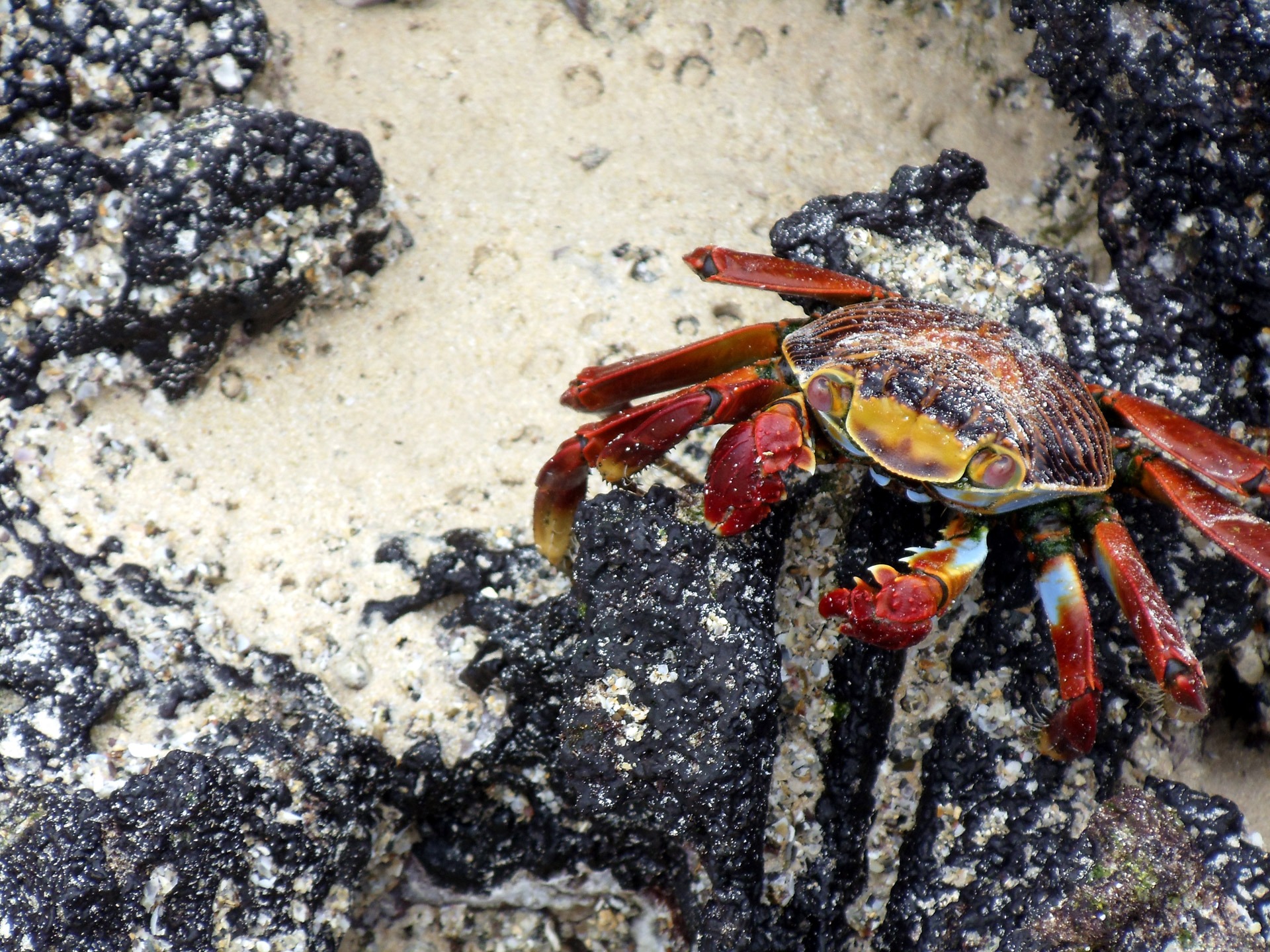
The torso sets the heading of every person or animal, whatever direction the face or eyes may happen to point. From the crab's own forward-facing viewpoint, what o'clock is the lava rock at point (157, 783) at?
The lava rock is roughly at 12 o'clock from the crab.

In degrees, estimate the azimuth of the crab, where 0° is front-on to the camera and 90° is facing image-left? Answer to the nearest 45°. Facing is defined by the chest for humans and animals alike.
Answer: approximately 45°

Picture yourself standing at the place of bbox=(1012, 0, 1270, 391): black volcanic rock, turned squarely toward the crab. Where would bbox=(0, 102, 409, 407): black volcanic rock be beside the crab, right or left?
right

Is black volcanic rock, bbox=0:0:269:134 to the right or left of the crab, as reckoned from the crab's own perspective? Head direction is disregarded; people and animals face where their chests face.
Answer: on its right

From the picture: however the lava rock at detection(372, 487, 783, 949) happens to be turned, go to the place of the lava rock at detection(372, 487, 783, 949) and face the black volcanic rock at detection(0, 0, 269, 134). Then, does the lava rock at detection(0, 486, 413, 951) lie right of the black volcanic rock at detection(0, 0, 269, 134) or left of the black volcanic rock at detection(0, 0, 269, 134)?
left
